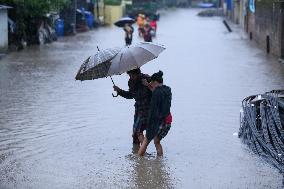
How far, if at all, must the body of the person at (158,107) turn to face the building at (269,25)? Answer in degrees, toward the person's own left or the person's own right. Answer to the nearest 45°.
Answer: approximately 90° to the person's own right
